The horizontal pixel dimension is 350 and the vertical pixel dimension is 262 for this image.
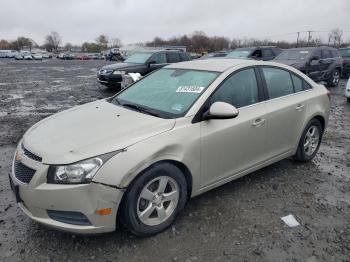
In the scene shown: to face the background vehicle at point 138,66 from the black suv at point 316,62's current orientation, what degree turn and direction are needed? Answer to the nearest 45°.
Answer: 0° — it already faces it

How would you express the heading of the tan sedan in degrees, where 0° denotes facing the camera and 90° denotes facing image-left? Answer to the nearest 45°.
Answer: approximately 45°

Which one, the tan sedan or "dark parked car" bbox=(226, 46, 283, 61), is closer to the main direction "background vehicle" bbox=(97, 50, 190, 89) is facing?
the tan sedan

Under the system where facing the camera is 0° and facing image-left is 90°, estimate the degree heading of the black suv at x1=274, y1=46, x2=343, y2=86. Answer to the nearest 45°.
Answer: approximately 45°

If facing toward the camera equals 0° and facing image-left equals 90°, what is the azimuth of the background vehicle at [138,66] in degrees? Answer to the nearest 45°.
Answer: approximately 45°

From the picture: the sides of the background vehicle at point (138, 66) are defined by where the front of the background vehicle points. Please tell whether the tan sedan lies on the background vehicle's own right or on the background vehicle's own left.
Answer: on the background vehicle's own left

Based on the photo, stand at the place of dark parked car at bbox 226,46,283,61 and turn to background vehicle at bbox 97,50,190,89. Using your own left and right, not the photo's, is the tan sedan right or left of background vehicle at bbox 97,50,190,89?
left

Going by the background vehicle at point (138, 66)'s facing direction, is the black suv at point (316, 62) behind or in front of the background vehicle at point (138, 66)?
behind

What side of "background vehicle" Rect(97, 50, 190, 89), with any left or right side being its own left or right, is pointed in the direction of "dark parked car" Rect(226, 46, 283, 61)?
back

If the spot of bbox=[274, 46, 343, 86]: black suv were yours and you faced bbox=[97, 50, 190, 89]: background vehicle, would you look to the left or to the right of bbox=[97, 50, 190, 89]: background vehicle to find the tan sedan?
left
